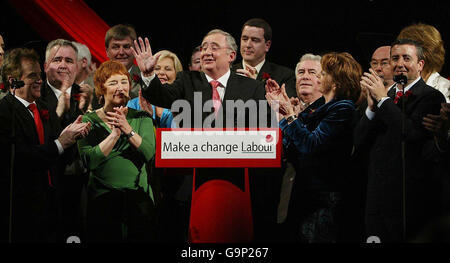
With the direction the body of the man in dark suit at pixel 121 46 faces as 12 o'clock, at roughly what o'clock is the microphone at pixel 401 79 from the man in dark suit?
The microphone is roughly at 10 o'clock from the man in dark suit.

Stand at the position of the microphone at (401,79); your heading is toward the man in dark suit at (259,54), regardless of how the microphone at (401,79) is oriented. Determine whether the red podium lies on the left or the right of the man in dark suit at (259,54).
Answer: left

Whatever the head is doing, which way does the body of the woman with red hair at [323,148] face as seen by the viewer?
to the viewer's left

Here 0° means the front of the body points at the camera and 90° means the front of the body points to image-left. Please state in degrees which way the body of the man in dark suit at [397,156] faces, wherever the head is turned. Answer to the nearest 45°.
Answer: approximately 45°

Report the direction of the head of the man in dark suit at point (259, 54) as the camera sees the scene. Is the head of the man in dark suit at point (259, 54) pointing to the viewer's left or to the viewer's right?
to the viewer's left
